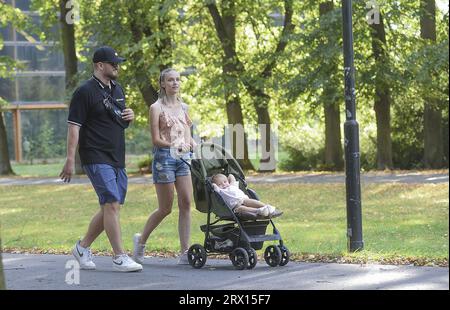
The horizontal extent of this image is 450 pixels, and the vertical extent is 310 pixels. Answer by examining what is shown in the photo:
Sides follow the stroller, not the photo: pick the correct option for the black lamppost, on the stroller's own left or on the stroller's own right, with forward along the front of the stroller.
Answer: on the stroller's own left

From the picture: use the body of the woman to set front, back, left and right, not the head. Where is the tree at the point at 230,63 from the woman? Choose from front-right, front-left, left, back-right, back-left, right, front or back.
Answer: back-left

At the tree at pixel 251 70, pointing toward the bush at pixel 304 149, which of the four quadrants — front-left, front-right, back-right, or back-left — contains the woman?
back-right

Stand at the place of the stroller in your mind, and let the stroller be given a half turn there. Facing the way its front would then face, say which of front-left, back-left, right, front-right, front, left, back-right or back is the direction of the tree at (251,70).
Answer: front-right

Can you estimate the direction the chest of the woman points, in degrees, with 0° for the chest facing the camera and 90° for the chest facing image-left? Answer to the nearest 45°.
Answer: approximately 315°

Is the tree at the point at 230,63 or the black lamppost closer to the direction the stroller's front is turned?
the black lamppost

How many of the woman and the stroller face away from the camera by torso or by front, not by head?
0

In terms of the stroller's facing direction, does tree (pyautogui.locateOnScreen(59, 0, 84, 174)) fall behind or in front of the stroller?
behind

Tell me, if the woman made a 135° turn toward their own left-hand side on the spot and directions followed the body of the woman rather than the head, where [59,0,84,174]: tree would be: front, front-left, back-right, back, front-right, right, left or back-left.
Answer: front

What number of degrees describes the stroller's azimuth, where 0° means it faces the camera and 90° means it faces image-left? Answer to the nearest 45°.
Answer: approximately 315°
